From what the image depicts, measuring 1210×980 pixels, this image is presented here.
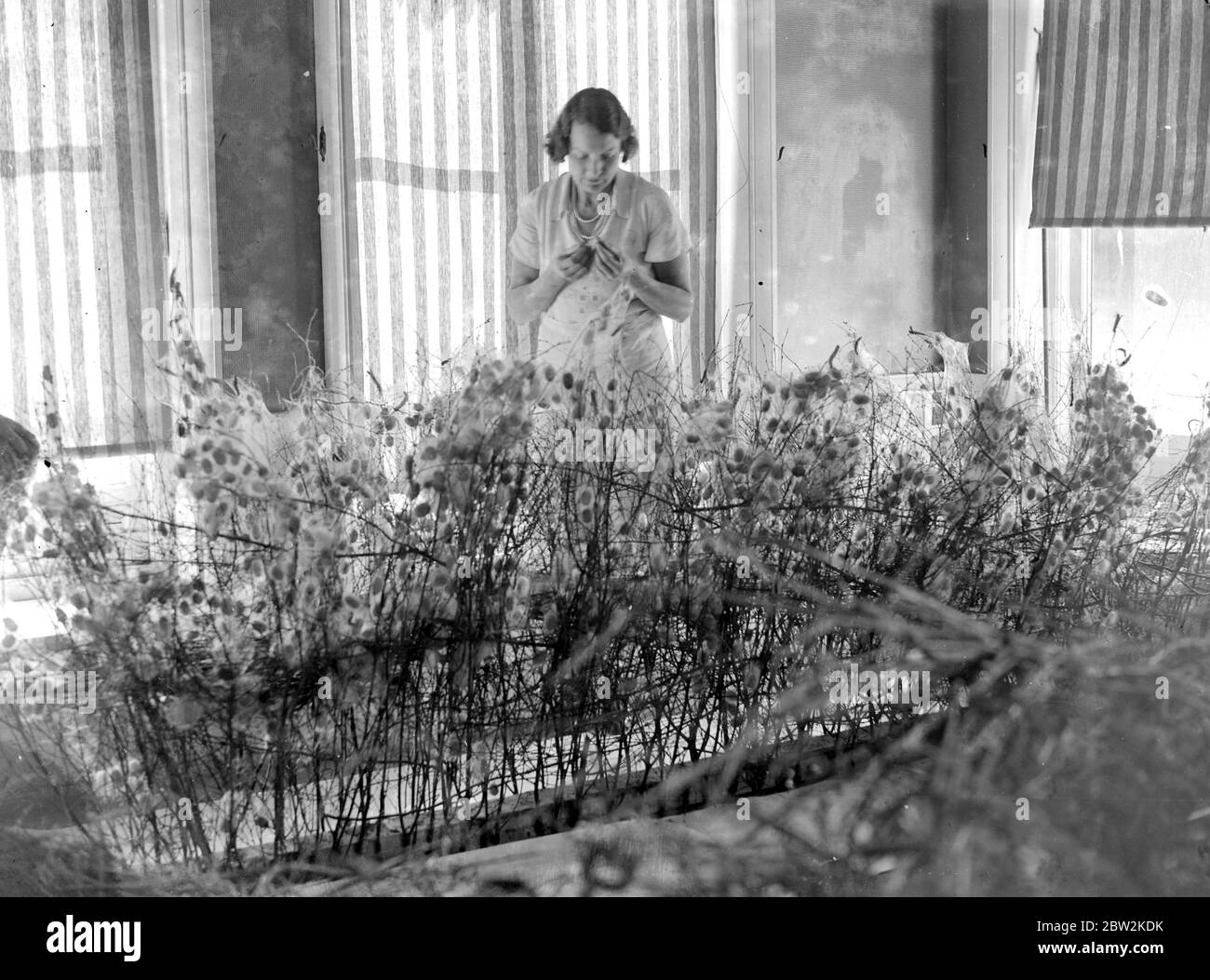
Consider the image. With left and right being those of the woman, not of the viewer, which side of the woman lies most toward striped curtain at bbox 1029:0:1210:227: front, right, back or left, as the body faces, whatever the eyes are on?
left

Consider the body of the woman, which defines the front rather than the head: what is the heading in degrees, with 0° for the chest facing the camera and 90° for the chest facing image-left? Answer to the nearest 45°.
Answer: approximately 0°
